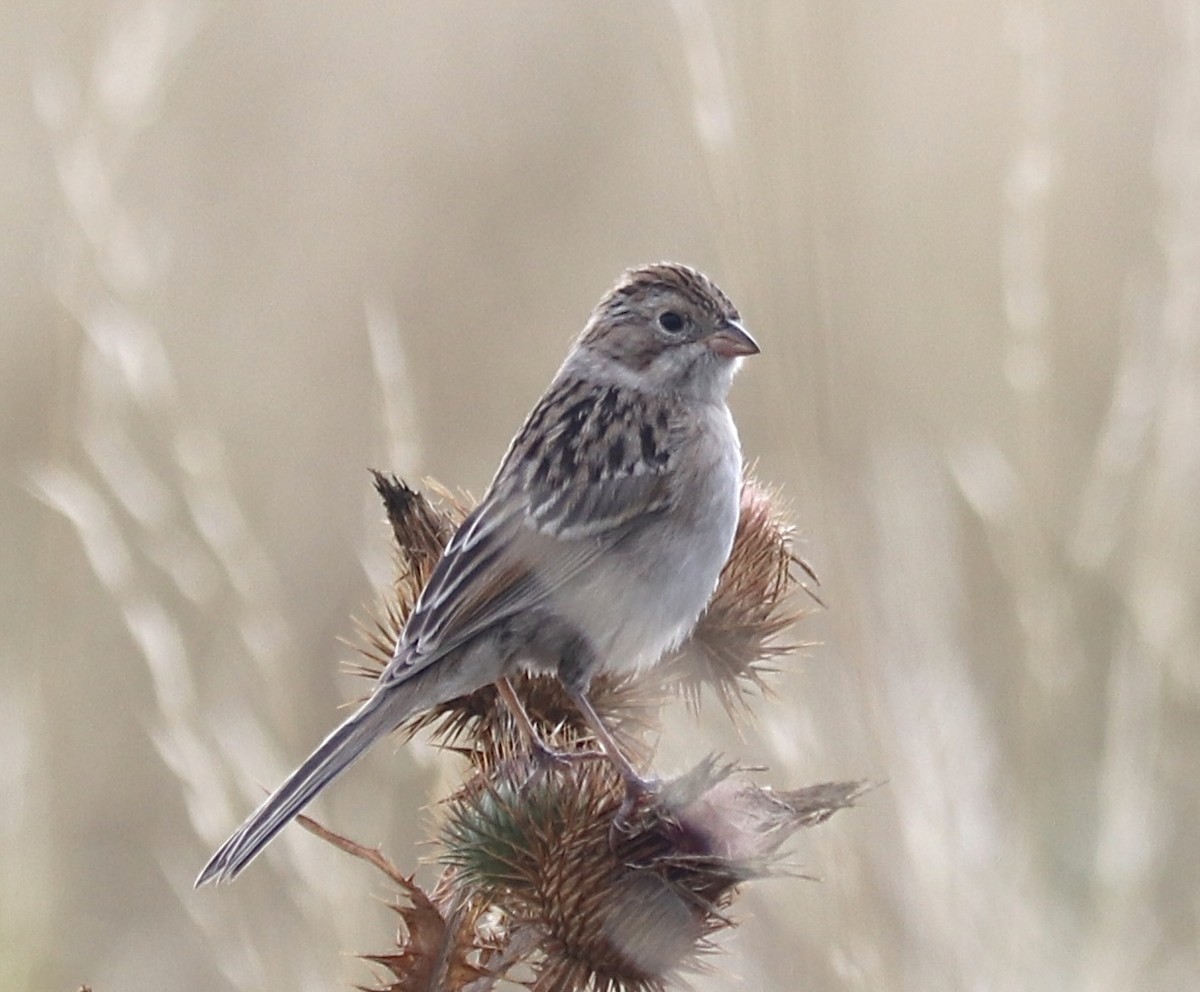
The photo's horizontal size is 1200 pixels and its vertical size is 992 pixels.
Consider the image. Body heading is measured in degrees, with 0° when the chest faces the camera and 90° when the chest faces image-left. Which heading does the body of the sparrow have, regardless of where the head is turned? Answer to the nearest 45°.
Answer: approximately 270°
